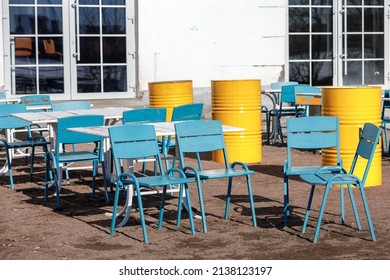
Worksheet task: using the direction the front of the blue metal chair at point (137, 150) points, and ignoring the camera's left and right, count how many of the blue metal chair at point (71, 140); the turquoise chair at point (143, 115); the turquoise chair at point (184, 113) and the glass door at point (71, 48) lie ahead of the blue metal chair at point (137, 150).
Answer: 0

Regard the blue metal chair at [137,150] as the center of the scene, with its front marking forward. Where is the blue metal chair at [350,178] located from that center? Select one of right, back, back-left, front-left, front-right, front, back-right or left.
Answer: front-left

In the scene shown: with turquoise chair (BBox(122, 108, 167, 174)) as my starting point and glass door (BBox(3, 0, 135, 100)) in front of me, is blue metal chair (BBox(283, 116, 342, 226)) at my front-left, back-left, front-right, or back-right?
back-right

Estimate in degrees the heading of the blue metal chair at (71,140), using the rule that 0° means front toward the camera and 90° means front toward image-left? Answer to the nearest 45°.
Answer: approximately 135°

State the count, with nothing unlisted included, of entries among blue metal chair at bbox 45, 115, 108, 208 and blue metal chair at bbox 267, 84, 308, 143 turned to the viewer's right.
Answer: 0

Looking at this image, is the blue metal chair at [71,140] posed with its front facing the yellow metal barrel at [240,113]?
no

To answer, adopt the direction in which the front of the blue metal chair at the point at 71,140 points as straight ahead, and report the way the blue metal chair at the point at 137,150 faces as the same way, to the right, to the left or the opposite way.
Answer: the opposite way

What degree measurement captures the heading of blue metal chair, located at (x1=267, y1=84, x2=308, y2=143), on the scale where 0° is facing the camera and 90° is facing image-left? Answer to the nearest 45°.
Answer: approximately 135°

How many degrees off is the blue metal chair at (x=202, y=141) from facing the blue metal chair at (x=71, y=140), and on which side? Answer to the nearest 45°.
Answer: approximately 180°

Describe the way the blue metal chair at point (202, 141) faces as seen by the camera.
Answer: facing the viewer and to the right of the viewer

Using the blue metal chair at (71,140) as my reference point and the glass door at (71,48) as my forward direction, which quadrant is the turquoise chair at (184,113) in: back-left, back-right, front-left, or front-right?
front-right

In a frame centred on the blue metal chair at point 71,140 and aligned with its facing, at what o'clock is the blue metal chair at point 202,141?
the blue metal chair at point 202,141 is roughly at 6 o'clock from the blue metal chair at point 71,140.
